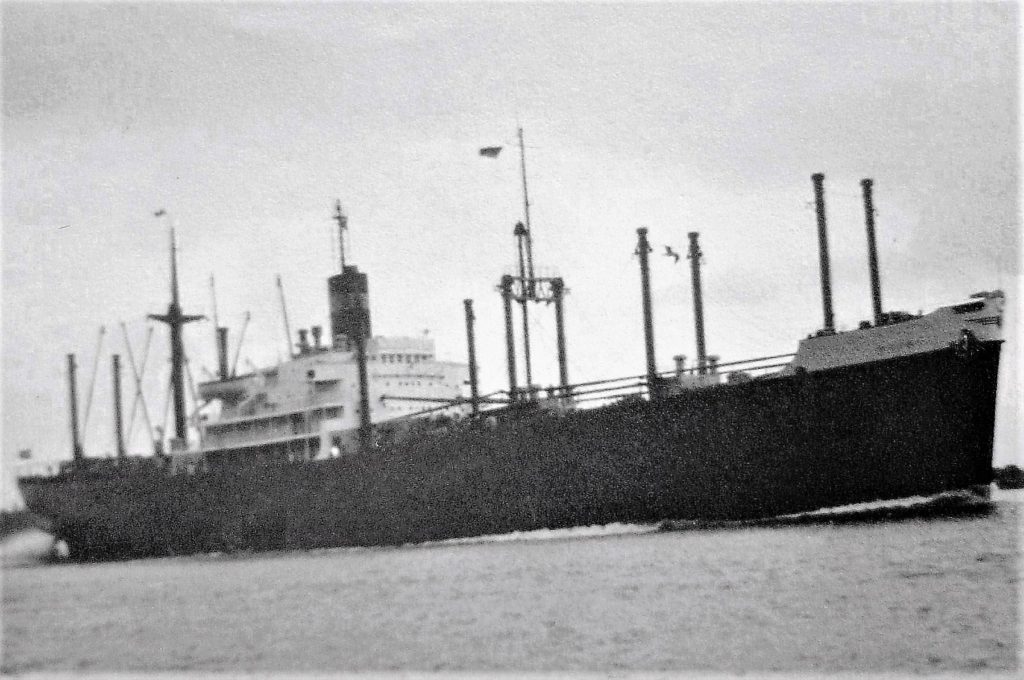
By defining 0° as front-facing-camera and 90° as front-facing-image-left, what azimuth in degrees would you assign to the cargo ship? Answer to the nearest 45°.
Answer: approximately 315°
